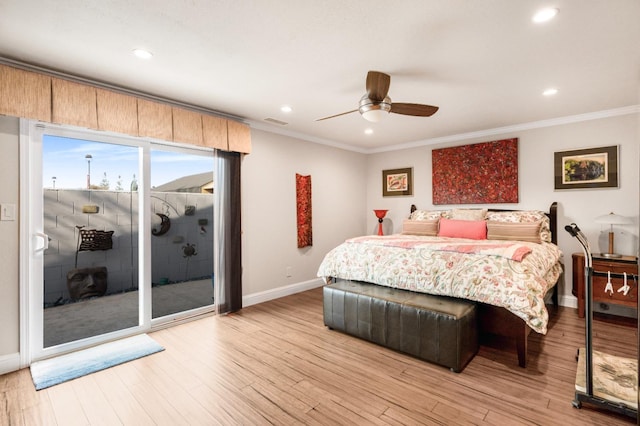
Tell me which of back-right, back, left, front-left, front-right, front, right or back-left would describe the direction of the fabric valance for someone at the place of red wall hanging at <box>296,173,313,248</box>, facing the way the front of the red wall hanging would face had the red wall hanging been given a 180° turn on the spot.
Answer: left

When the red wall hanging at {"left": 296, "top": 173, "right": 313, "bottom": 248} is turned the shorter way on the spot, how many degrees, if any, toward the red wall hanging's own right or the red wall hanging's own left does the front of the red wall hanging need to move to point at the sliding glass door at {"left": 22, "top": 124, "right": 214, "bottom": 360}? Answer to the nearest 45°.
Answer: approximately 135° to the red wall hanging's own right

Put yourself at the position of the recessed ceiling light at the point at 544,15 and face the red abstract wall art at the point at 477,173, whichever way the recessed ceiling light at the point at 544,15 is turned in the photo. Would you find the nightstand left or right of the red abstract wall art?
right

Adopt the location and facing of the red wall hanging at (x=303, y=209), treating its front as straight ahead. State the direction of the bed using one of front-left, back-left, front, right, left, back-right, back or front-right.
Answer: front

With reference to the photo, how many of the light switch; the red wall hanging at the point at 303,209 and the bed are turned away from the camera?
0

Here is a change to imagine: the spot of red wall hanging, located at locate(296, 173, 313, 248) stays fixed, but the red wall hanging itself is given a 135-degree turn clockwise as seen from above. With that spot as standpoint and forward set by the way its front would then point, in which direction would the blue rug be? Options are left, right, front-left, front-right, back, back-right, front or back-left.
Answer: front-left

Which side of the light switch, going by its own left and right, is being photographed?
front

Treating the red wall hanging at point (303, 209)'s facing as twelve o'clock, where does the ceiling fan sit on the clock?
The ceiling fan is roughly at 1 o'clock from the red wall hanging.

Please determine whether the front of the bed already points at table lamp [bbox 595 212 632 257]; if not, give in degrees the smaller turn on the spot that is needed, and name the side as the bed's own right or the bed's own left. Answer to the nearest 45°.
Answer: approximately 180°

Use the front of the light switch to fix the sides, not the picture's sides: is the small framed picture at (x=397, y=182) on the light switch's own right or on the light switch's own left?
on the light switch's own left

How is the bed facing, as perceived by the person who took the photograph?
facing the viewer and to the left of the viewer

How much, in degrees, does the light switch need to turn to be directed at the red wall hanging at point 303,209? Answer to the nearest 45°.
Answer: approximately 90° to its left

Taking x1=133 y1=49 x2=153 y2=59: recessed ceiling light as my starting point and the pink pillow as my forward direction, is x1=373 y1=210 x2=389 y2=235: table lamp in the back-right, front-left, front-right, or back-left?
front-left
